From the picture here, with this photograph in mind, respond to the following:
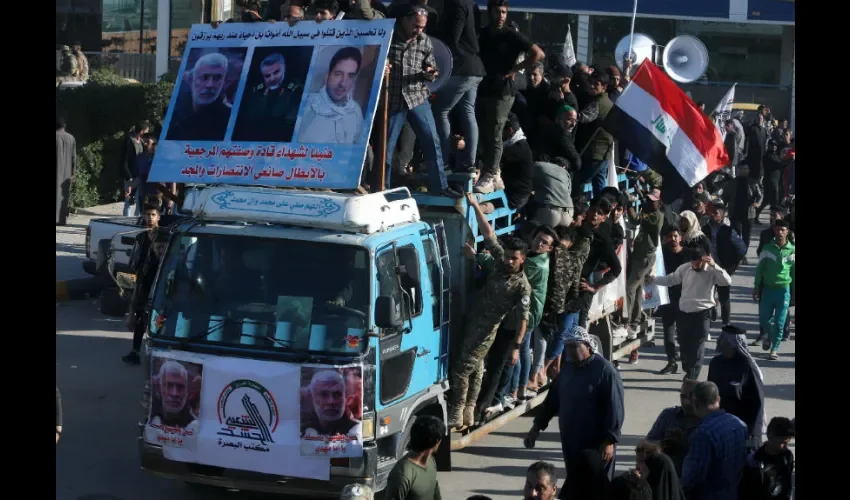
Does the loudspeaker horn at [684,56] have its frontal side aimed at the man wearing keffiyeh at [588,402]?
yes

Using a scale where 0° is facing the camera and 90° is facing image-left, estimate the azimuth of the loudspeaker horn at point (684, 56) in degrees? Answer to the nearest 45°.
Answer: approximately 0°

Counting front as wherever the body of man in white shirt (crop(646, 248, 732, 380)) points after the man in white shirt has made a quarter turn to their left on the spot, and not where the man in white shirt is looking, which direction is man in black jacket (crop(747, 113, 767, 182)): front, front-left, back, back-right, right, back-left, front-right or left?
left

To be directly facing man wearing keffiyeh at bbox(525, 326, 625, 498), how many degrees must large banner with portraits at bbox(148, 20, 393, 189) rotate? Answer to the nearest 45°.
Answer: approximately 45° to its left

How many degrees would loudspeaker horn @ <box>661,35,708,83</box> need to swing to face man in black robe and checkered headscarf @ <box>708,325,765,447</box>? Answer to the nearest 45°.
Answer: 0° — it already faces them

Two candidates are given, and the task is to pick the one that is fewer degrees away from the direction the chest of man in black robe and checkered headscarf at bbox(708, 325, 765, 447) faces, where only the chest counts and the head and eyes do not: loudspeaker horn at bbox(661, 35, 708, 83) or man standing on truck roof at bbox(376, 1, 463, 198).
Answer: the man standing on truck roof
